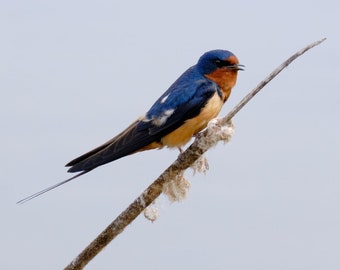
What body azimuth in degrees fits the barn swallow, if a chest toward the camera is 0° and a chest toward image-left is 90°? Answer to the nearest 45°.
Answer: approximately 270°
